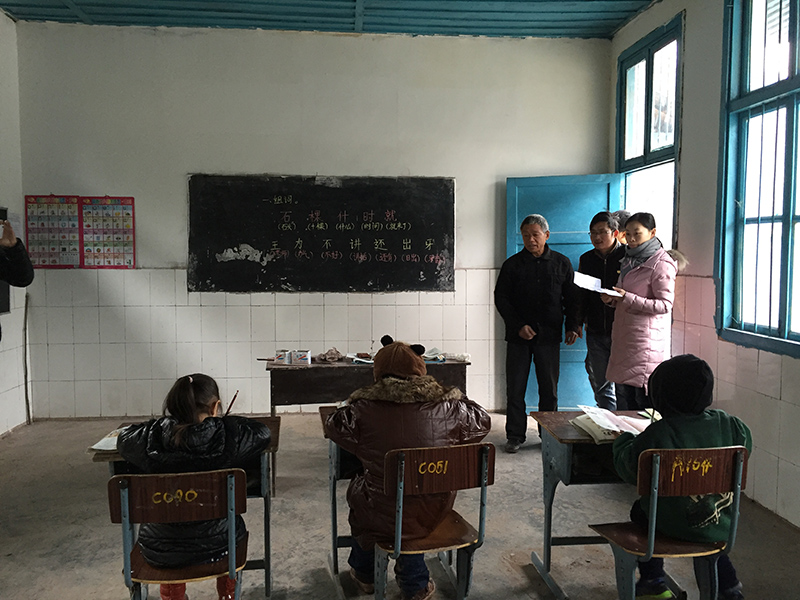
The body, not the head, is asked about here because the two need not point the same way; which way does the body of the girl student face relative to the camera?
away from the camera

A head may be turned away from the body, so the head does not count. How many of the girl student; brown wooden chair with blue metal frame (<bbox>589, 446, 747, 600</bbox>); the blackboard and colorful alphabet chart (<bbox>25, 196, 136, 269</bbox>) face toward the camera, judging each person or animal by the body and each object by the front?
2

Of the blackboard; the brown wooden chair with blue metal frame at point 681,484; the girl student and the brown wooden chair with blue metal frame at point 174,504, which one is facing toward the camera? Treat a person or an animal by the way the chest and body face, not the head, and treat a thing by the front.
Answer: the blackboard

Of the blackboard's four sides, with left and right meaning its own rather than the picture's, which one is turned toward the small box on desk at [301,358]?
front

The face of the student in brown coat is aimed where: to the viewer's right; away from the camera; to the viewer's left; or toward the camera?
away from the camera

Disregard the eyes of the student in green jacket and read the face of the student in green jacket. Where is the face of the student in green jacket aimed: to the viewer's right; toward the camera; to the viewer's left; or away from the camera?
away from the camera

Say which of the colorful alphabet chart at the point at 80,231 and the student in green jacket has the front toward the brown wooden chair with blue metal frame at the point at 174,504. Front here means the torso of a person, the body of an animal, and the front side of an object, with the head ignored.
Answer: the colorful alphabet chart

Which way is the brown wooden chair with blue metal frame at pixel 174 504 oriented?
away from the camera

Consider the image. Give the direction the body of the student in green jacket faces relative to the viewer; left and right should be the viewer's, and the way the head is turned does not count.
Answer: facing away from the viewer

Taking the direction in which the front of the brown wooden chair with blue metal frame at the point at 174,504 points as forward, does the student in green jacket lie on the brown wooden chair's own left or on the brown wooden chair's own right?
on the brown wooden chair's own right

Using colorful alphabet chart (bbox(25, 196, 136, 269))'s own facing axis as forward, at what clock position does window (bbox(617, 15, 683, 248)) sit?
The window is roughly at 10 o'clock from the colorful alphabet chart.

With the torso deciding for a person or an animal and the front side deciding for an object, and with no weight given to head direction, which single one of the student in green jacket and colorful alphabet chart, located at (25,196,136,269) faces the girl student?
the colorful alphabet chart

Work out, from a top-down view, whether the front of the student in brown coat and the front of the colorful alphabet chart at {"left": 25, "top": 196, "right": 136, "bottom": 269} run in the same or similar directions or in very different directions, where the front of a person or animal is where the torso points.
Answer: very different directions

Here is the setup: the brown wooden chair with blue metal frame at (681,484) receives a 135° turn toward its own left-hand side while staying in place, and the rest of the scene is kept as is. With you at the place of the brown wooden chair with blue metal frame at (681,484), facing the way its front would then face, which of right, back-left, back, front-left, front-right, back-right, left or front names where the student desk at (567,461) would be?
back-right
